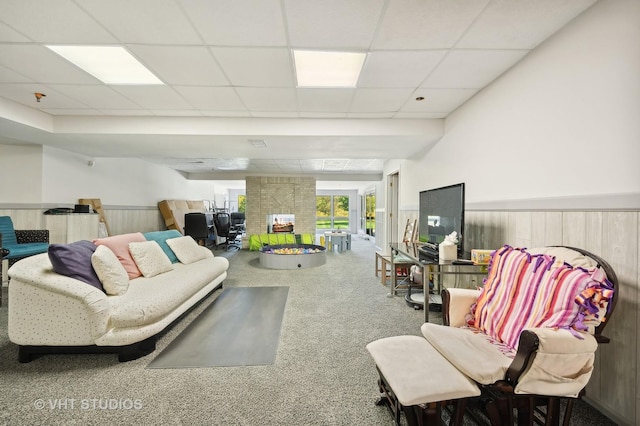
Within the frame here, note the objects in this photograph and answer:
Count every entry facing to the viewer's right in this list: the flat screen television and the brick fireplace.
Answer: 0

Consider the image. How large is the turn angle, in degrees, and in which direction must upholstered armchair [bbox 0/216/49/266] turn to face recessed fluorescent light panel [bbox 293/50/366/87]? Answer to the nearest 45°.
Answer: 0° — it already faces it

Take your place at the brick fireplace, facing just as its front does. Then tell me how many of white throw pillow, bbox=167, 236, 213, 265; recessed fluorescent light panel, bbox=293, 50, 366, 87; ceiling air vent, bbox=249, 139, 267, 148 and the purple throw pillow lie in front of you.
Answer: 4

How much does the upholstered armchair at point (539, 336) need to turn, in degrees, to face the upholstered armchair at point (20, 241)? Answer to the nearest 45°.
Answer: approximately 45° to its right

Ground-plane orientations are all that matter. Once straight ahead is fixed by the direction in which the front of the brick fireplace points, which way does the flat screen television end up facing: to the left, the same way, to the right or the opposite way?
to the right

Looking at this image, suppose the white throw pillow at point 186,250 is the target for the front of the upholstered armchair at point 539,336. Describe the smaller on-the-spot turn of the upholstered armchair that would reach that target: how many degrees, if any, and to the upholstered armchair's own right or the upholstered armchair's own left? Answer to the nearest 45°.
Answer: approximately 45° to the upholstered armchair's own right

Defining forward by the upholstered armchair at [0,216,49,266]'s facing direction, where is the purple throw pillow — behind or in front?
in front

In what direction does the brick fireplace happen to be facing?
toward the camera

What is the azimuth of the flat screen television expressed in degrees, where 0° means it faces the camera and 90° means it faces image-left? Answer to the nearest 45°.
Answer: approximately 45°

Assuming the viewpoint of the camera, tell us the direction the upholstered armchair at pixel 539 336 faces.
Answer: facing the viewer and to the left of the viewer

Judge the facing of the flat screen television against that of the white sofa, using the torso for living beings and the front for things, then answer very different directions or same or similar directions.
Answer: very different directions

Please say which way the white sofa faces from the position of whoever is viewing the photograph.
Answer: facing the viewer and to the right of the viewer

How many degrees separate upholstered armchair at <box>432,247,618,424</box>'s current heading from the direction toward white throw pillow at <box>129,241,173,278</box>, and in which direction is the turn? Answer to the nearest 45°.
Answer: approximately 45° to its right

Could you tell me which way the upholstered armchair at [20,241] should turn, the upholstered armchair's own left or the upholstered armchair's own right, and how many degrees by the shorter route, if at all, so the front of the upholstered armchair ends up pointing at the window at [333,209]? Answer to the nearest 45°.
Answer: approximately 45° to the upholstered armchair's own left

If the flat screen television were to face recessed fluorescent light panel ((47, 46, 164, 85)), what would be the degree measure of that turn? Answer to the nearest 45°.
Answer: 0° — it already faces it
